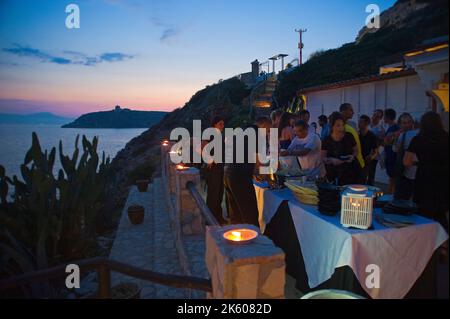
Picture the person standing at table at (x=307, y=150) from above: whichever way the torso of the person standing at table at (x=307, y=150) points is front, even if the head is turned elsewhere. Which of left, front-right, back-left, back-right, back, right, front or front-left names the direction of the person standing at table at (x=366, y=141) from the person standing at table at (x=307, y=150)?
back

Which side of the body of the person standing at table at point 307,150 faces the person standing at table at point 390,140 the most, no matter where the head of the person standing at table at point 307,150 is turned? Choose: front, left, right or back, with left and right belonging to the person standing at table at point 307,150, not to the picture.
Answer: back

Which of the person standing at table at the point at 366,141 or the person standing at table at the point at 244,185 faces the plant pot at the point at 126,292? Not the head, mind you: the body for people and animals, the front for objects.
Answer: the person standing at table at the point at 366,141

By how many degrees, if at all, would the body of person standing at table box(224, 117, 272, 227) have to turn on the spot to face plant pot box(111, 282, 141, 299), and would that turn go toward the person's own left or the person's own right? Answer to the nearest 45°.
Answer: approximately 135° to the person's own right

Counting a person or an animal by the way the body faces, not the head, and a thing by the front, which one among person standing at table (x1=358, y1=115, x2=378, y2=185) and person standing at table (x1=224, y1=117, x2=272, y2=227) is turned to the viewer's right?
person standing at table (x1=224, y1=117, x2=272, y2=227)

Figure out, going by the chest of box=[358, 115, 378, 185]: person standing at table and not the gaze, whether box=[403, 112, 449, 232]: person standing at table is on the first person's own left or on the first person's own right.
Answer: on the first person's own left

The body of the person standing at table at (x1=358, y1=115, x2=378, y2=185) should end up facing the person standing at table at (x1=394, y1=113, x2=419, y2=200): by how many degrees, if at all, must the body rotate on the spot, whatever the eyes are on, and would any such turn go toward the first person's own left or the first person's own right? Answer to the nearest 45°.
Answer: approximately 45° to the first person's own left

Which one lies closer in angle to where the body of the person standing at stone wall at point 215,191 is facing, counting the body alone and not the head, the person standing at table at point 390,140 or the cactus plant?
the person standing at table

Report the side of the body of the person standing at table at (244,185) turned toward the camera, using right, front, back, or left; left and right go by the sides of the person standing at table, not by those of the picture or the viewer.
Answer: right
